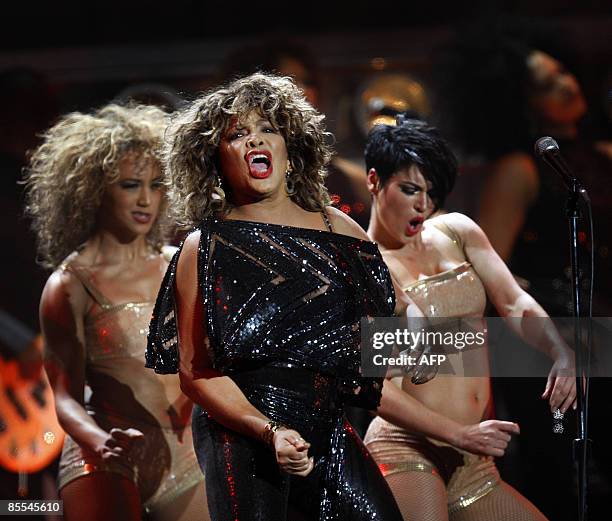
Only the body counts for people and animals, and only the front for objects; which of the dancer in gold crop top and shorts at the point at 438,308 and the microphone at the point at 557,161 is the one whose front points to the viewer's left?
the microphone

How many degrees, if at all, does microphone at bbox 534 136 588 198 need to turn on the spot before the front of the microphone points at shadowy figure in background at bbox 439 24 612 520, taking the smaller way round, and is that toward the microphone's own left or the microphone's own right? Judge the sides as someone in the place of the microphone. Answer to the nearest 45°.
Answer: approximately 90° to the microphone's own right

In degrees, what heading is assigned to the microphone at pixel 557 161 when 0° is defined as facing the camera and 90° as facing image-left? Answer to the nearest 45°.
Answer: approximately 90°

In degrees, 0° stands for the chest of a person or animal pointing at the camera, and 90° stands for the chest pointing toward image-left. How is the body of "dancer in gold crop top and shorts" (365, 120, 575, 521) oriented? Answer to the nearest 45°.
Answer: approximately 315°

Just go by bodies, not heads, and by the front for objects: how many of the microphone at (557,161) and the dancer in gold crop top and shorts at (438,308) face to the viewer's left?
1
